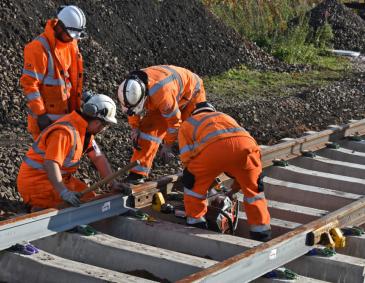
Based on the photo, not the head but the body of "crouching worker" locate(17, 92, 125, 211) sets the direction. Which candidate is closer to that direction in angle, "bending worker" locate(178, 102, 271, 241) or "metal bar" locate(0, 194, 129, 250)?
the bending worker

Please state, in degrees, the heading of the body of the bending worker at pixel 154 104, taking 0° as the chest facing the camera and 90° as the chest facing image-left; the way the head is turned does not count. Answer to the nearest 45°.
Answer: approximately 45°

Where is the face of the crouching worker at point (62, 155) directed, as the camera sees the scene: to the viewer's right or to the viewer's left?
to the viewer's right

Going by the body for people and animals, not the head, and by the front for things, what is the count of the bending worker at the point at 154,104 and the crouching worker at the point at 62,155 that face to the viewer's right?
1

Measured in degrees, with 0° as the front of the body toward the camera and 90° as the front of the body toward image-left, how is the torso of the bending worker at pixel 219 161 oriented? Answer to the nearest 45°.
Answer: approximately 135°

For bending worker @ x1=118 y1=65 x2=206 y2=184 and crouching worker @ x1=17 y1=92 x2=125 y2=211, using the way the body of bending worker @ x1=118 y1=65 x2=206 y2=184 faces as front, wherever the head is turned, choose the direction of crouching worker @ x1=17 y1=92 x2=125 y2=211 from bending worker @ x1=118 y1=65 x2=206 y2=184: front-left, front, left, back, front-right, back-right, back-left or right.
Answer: front

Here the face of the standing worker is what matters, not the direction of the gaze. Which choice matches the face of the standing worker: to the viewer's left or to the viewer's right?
to the viewer's right

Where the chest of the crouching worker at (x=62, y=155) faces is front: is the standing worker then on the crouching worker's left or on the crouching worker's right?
on the crouching worker's left

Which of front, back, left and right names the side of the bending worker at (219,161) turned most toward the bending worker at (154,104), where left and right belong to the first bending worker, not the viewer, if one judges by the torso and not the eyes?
front

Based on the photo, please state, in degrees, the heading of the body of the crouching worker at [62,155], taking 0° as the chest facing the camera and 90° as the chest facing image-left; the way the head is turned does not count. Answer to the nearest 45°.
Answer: approximately 270°

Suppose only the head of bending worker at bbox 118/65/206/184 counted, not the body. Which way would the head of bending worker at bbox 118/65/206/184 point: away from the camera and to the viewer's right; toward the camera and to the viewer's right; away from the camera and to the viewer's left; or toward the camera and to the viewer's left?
toward the camera and to the viewer's left

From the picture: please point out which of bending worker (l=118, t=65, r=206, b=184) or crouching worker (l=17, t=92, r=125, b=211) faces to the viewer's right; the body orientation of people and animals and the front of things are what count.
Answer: crouching worker (l=17, t=92, r=125, b=211)
